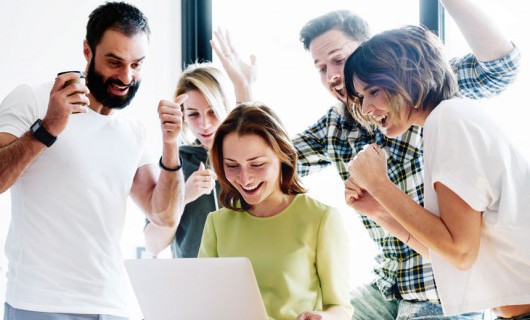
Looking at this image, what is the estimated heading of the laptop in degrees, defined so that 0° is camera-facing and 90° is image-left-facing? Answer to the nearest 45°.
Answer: approximately 225°

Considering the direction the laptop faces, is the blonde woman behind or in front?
in front

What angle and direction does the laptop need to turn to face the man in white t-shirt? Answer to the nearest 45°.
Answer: approximately 90° to its left

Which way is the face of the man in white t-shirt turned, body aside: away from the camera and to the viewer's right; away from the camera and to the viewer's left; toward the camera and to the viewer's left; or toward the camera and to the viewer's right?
toward the camera and to the viewer's right

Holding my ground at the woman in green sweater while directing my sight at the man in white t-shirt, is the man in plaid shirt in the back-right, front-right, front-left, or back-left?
back-right

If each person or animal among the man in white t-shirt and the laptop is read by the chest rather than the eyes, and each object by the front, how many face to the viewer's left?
0

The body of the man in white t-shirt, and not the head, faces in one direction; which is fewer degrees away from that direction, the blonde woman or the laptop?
the laptop

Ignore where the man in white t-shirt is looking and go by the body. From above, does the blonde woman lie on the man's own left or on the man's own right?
on the man's own left

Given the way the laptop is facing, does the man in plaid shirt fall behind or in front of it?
in front

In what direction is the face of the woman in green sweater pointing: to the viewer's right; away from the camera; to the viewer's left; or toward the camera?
toward the camera

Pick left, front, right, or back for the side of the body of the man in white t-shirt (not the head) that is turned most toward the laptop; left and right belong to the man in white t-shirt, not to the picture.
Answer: front
